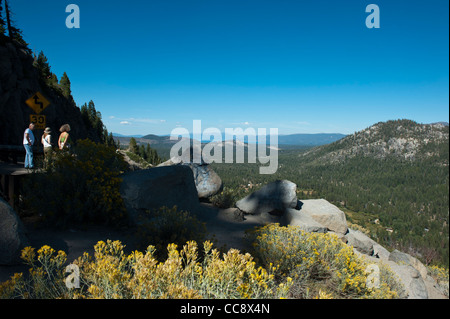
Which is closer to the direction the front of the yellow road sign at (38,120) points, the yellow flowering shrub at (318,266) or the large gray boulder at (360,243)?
the yellow flowering shrub

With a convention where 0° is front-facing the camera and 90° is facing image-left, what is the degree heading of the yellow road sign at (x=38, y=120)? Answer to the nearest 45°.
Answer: approximately 0°

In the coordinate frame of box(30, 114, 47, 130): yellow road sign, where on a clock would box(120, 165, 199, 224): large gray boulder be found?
The large gray boulder is roughly at 11 o'clock from the yellow road sign.

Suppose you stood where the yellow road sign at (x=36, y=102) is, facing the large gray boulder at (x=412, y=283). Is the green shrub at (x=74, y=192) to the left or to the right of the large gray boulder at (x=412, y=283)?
right

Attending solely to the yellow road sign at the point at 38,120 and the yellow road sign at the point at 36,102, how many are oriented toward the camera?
2

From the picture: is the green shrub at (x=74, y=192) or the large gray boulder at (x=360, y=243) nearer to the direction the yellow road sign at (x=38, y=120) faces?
the green shrub

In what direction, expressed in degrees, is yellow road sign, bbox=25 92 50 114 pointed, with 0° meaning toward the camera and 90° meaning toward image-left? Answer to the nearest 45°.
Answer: approximately 0°

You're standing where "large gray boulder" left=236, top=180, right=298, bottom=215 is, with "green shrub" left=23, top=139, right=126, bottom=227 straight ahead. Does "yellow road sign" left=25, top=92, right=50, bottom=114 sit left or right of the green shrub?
right

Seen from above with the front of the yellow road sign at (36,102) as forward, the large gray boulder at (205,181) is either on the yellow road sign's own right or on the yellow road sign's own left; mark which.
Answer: on the yellow road sign's own left

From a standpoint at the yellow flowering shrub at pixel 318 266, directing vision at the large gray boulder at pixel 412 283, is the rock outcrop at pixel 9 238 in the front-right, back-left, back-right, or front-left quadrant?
back-left
